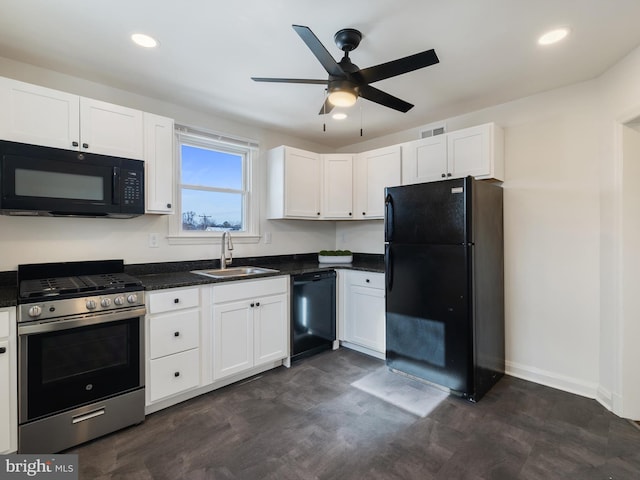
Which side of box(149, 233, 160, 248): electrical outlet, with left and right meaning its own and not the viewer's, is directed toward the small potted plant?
left

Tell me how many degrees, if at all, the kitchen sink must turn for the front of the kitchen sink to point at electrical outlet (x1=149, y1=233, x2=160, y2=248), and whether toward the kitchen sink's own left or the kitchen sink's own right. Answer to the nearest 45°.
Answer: approximately 135° to the kitchen sink's own right

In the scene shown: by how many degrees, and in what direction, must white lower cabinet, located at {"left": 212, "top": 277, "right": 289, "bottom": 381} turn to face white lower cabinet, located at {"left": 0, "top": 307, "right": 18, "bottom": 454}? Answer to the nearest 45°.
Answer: approximately 90° to its right

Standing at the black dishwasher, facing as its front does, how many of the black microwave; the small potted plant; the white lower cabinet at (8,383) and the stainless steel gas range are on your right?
3

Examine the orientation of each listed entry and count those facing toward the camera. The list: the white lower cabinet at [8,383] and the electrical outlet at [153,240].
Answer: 2

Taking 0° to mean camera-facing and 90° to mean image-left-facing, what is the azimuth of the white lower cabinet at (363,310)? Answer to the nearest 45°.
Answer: approximately 45°

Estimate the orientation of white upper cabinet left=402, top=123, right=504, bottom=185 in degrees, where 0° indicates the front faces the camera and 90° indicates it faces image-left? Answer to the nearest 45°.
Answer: approximately 45°

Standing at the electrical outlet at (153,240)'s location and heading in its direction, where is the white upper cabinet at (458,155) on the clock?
The white upper cabinet is roughly at 10 o'clock from the electrical outlet.

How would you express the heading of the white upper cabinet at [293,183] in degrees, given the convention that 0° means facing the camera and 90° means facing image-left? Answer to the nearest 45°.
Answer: approximately 315°

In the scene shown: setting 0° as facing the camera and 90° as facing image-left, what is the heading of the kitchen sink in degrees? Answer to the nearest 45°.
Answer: approximately 315°

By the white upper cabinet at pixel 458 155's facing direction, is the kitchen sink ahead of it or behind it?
ahead

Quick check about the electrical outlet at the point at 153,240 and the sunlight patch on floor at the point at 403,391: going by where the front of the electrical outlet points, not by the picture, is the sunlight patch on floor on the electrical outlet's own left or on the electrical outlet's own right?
on the electrical outlet's own left
